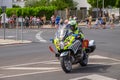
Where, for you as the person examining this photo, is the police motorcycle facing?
facing the viewer and to the left of the viewer
